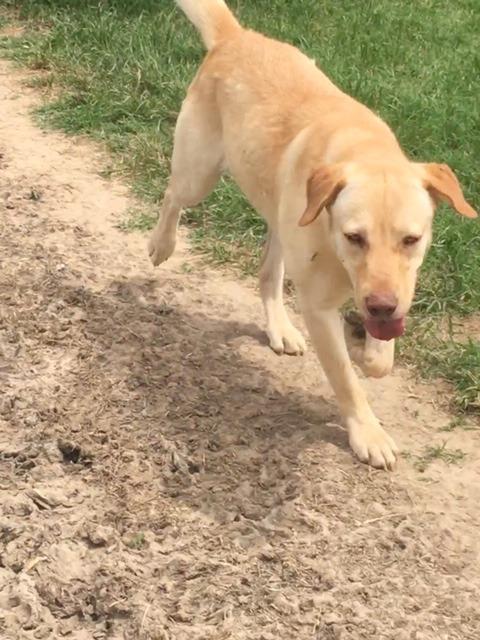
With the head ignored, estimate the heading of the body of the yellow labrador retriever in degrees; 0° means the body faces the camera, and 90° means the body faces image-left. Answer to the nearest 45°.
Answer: approximately 315°
